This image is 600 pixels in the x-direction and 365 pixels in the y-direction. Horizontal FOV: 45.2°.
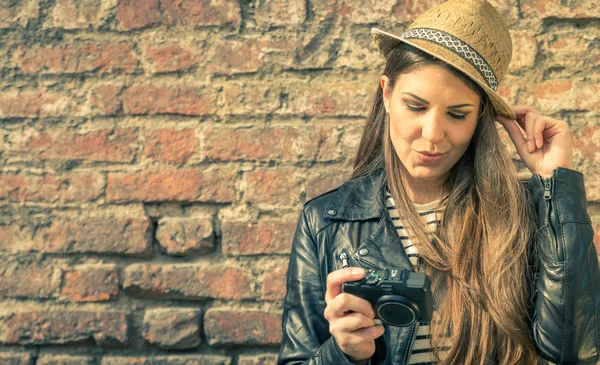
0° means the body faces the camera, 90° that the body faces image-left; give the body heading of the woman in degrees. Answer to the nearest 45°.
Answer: approximately 0°
